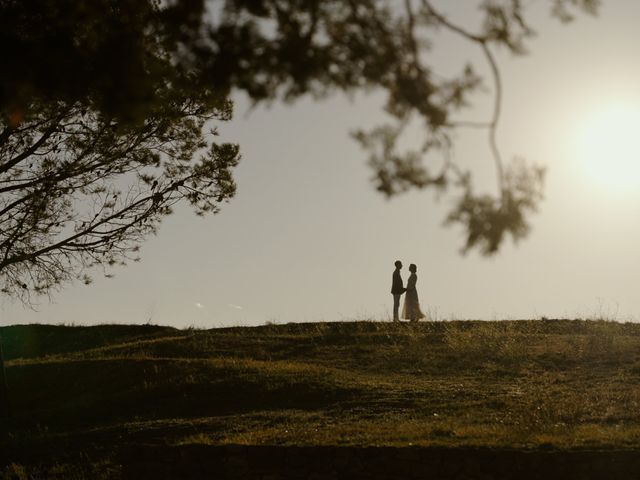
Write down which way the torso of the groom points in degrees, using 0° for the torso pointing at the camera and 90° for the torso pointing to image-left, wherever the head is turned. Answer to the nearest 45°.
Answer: approximately 270°
